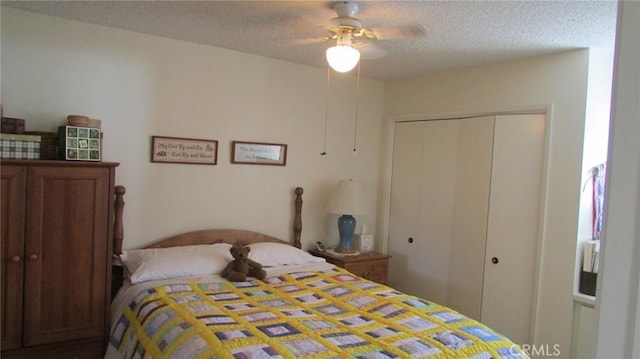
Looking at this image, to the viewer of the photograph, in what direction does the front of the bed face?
facing the viewer and to the right of the viewer

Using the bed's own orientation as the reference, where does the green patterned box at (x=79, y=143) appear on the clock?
The green patterned box is roughly at 5 o'clock from the bed.

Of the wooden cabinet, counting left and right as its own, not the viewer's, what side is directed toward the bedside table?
left

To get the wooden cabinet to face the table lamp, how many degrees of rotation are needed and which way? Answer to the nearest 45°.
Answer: approximately 90° to its left

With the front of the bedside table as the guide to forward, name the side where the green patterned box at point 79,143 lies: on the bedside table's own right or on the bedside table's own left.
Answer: on the bedside table's own right

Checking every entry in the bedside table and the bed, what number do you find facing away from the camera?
0
